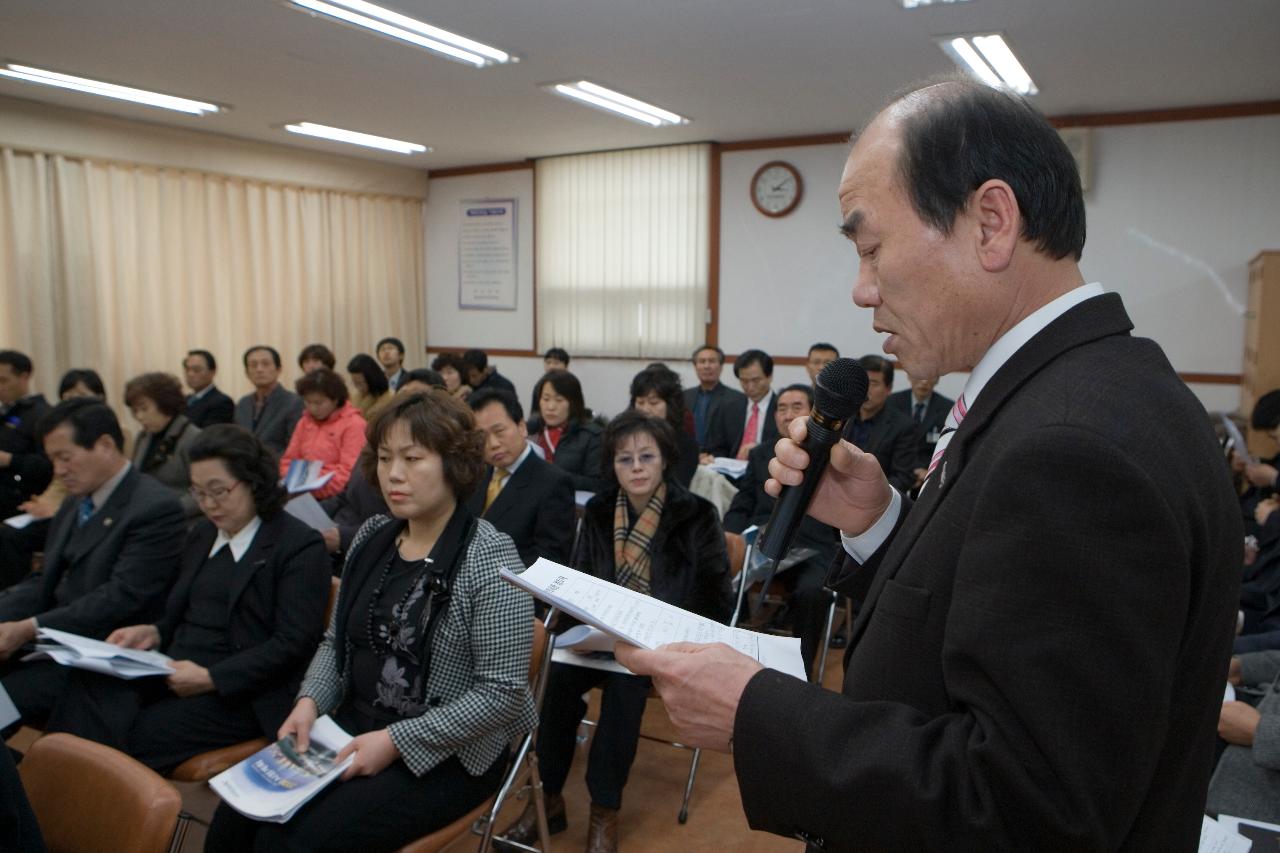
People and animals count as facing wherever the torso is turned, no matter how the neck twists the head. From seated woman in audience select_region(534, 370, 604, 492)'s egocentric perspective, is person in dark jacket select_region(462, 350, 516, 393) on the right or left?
on their right

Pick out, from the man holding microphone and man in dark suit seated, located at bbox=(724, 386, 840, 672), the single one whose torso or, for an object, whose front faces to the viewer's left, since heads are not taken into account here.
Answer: the man holding microphone

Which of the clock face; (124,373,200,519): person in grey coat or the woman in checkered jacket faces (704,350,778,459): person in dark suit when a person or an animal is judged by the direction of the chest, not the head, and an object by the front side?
the clock face

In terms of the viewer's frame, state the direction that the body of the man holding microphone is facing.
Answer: to the viewer's left

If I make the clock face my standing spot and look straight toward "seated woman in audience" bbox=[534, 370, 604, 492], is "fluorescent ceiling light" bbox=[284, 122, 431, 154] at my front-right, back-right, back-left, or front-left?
front-right

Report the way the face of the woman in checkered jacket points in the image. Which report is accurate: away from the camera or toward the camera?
toward the camera

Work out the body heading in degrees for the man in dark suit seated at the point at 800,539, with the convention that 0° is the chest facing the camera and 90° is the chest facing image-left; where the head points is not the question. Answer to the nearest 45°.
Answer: approximately 0°

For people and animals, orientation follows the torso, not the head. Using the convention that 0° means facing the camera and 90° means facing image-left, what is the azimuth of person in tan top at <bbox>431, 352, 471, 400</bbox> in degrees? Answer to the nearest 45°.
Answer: approximately 45°

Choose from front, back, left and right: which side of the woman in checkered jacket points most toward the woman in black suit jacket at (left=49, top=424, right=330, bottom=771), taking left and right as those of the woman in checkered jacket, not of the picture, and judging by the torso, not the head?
right

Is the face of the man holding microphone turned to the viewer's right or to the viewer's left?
to the viewer's left

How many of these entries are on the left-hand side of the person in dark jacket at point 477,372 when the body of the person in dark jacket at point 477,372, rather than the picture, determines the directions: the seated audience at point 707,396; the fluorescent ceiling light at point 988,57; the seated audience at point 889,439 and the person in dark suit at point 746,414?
4

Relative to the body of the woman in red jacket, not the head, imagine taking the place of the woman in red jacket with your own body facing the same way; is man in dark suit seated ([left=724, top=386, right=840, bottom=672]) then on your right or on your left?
on your left
